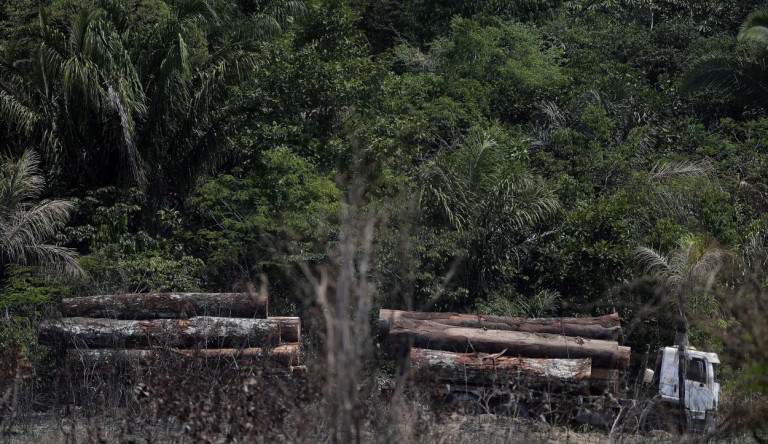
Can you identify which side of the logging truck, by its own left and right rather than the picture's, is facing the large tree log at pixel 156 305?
back

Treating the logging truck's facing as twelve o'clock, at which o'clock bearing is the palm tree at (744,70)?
The palm tree is roughly at 10 o'clock from the logging truck.

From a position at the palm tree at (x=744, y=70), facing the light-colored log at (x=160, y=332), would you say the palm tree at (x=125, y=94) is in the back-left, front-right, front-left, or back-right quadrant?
front-right

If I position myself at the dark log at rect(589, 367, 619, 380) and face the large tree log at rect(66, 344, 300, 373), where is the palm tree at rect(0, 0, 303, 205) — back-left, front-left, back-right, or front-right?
front-right

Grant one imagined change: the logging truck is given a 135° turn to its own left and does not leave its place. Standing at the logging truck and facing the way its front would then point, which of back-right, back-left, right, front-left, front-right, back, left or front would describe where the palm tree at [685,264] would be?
right

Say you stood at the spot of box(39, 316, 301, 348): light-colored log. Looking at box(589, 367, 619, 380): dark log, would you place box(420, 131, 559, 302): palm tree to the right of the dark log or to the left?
left

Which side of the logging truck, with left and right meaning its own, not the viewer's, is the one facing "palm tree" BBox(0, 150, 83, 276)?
back

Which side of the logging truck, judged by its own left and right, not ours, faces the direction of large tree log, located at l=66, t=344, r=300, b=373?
back

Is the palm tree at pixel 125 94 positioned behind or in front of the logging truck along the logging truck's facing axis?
behind

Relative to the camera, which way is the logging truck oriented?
to the viewer's right

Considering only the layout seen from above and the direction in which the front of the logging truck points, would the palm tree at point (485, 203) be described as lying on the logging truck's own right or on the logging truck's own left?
on the logging truck's own left
